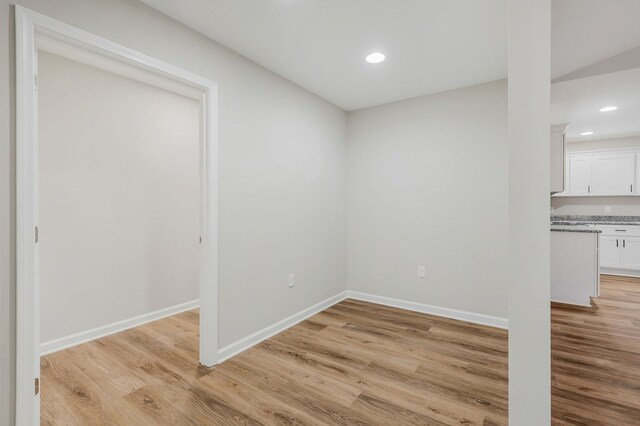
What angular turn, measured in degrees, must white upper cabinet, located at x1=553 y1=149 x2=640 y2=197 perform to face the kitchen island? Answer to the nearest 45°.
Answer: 0° — it already faces it

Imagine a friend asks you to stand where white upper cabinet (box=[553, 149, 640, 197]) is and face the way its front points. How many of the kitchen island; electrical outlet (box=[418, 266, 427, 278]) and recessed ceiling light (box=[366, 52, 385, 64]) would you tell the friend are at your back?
0

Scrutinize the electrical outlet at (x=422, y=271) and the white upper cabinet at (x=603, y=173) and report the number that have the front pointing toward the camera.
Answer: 2

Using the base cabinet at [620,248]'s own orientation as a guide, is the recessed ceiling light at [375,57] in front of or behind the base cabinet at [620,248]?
in front

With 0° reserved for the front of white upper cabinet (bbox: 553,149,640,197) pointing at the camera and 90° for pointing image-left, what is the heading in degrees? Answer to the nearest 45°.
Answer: approximately 0°

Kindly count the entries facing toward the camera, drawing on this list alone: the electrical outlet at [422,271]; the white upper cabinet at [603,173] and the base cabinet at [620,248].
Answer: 3

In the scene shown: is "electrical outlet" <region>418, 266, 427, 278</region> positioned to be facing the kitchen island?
no

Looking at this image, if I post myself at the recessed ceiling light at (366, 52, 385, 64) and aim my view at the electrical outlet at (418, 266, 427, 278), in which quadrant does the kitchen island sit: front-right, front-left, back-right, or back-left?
front-right

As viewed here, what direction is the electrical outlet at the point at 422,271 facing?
toward the camera

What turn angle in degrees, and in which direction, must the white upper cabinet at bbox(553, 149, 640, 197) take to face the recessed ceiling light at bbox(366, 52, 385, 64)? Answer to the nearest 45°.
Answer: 0° — it already faces it

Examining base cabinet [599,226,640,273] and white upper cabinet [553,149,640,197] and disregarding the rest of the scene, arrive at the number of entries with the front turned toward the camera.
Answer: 2

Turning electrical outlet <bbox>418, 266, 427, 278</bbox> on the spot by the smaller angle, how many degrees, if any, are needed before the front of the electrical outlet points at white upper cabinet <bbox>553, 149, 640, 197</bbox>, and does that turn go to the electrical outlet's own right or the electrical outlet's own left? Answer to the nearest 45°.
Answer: approximately 135° to the electrical outlet's own left

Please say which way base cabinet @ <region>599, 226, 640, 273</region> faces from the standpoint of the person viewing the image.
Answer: facing the viewer

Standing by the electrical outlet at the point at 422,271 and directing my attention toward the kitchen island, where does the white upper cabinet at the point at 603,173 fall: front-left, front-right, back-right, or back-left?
front-left

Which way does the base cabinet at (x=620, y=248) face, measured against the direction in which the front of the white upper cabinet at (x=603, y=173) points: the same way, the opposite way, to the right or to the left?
the same way

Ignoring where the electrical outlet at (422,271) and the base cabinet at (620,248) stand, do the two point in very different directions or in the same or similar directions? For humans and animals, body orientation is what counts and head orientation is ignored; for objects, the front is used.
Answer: same or similar directions

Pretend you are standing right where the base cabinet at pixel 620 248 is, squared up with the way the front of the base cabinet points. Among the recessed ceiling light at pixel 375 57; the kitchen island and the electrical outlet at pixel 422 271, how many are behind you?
0
